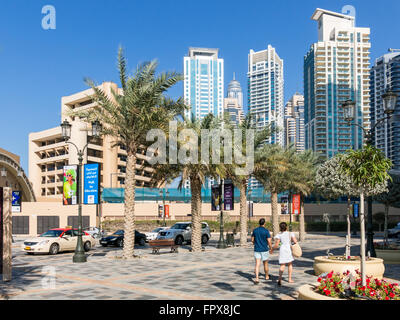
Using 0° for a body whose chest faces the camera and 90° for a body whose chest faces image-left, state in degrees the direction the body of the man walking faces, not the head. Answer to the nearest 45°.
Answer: approximately 180°

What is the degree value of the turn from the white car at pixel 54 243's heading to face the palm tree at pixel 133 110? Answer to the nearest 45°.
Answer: approximately 90° to its left

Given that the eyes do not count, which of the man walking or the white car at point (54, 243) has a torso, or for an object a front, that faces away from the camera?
the man walking

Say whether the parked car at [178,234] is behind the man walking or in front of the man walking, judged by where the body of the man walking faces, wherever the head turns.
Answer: in front

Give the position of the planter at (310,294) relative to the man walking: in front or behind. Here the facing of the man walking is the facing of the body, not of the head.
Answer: behind

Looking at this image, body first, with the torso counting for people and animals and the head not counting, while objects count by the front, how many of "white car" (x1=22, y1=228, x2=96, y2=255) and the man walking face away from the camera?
1

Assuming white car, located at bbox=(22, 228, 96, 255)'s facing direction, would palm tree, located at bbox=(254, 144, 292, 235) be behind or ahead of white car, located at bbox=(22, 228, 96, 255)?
behind

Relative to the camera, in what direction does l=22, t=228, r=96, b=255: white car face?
facing the viewer and to the left of the viewer

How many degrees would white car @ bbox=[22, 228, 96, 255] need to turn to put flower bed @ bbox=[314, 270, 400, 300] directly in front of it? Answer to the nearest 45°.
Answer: approximately 45° to its left

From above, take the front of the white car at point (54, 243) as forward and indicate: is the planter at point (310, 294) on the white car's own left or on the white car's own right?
on the white car's own left

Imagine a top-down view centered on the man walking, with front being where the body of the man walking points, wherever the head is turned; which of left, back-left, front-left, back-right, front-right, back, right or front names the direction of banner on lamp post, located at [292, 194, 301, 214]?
front

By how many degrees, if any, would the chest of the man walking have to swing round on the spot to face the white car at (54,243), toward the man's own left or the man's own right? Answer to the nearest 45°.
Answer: approximately 45° to the man's own left

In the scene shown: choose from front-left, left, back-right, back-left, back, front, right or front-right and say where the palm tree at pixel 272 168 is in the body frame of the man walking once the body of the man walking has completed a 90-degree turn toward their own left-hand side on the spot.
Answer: right

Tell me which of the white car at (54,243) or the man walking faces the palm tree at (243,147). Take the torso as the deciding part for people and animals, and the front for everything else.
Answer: the man walking
